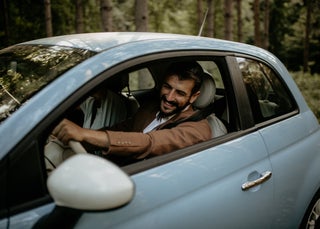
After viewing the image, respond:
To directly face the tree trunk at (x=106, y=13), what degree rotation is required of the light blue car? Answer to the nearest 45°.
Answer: approximately 135° to its right

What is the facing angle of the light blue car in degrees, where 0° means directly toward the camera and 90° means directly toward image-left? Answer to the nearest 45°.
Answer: approximately 45°

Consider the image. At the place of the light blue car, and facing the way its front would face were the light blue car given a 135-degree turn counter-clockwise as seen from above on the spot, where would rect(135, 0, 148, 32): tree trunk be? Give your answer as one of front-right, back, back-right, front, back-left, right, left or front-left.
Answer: left

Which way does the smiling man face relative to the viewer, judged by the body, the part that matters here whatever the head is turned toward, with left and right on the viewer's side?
facing the viewer and to the left of the viewer

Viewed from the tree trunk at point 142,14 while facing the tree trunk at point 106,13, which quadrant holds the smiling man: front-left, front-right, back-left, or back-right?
back-left

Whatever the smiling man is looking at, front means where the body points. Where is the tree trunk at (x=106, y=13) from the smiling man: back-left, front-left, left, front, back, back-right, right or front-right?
back-right

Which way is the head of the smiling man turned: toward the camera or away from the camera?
toward the camera

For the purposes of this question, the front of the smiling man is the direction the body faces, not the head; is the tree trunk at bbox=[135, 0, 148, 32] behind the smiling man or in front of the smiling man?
behind
